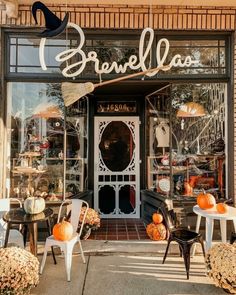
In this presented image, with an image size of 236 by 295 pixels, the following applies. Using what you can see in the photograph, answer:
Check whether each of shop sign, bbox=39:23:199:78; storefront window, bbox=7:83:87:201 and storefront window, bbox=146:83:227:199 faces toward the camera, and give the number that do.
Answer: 3

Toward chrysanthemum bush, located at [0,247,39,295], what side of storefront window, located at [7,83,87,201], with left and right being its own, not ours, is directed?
front

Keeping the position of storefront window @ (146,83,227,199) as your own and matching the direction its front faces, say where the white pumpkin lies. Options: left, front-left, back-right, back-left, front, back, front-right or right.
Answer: front-right

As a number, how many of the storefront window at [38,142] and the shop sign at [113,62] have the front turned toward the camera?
2

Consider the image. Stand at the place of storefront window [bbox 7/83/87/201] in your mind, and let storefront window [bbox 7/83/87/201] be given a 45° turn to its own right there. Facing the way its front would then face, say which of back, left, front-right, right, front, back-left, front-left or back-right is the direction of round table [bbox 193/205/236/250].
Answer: left

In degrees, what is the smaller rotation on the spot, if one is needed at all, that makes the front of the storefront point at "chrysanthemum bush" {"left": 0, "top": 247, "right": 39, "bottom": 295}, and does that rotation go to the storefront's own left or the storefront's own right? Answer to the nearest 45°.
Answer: approximately 45° to the storefront's own right

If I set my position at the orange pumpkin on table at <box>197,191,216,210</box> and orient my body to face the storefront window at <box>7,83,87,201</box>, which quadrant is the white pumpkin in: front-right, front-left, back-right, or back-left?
front-left

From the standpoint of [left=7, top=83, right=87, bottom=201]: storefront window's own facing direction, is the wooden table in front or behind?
in front

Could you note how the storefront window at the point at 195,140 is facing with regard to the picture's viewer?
facing the viewer
